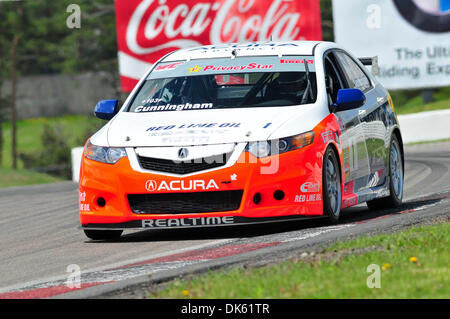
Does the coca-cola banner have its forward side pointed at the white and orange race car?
yes

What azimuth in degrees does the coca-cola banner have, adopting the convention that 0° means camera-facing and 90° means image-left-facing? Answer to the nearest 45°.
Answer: approximately 0°
